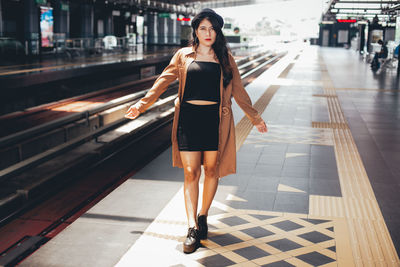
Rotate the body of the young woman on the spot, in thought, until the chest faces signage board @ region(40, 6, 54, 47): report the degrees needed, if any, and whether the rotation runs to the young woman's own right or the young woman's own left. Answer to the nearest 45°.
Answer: approximately 180°

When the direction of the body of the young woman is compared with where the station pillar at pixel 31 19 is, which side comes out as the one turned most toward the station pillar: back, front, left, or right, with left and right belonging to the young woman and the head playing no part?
back

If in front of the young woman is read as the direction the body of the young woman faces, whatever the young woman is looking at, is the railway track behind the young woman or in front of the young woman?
behind

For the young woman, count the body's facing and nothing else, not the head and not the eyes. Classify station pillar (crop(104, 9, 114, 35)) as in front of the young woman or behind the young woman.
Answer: behind

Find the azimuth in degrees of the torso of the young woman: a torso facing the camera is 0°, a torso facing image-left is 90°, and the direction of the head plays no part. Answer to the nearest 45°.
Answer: approximately 0°

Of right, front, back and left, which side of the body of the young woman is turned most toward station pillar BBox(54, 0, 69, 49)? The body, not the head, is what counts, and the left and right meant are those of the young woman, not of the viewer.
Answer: back

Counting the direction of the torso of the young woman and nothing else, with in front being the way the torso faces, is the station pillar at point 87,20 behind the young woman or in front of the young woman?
behind
